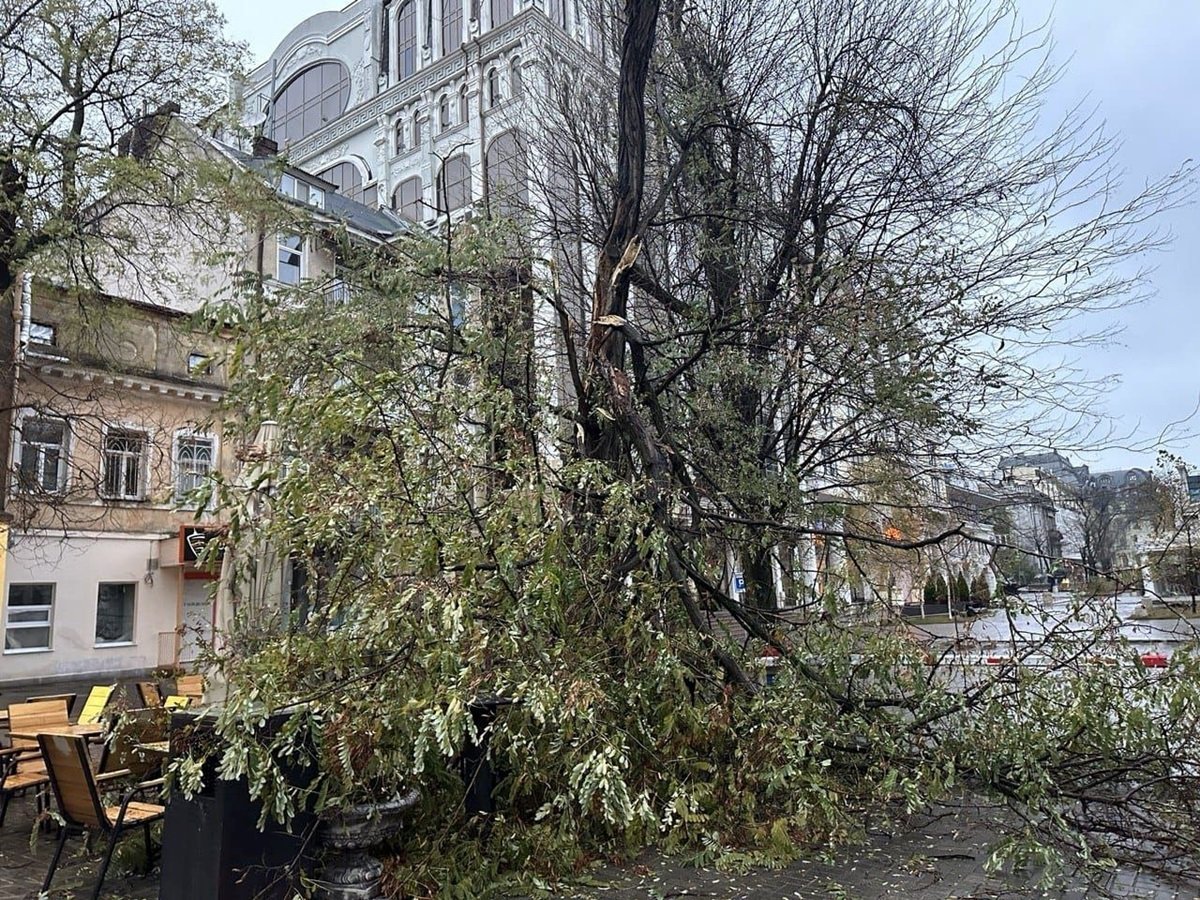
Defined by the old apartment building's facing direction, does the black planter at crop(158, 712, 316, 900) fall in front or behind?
in front

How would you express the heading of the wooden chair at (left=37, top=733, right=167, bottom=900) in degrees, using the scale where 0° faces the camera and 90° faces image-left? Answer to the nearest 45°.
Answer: approximately 225°

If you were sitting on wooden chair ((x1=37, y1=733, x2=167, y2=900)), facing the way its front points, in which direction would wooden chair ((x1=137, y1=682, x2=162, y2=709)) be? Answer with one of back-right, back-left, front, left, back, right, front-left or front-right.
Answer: front-left

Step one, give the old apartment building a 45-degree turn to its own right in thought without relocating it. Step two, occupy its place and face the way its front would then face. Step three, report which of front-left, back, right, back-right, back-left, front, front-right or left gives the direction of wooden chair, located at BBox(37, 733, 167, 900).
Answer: front

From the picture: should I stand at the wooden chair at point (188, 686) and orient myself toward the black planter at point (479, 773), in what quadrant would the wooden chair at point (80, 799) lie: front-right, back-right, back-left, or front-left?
front-right

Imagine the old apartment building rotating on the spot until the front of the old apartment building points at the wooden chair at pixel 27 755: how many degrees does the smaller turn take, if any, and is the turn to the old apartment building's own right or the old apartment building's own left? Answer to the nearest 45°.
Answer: approximately 45° to the old apartment building's own right

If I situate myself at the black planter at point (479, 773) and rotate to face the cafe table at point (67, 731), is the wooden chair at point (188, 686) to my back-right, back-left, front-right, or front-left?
front-right

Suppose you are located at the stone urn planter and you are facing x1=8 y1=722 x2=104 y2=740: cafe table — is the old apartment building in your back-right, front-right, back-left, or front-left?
front-right

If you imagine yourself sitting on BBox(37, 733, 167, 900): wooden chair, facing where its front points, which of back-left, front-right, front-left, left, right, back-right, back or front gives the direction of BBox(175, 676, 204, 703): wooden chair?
front-left
